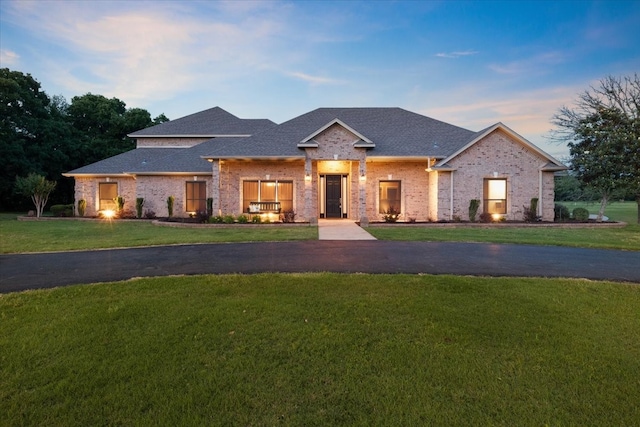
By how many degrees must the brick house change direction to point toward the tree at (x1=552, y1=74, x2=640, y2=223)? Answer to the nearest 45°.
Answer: approximately 90° to its left

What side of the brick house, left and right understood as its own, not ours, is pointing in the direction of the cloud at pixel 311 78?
back

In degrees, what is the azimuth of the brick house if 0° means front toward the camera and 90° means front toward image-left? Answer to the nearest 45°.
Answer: approximately 0°

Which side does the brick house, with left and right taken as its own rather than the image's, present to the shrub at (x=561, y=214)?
left

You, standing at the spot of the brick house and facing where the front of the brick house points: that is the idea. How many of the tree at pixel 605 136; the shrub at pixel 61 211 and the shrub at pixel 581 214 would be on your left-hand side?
2

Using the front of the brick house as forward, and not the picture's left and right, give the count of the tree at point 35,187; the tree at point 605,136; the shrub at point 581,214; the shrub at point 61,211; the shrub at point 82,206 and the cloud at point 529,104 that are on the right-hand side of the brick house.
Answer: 3

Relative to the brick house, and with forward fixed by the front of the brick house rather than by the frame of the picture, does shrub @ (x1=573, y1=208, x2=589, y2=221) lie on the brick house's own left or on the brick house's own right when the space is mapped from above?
on the brick house's own left
